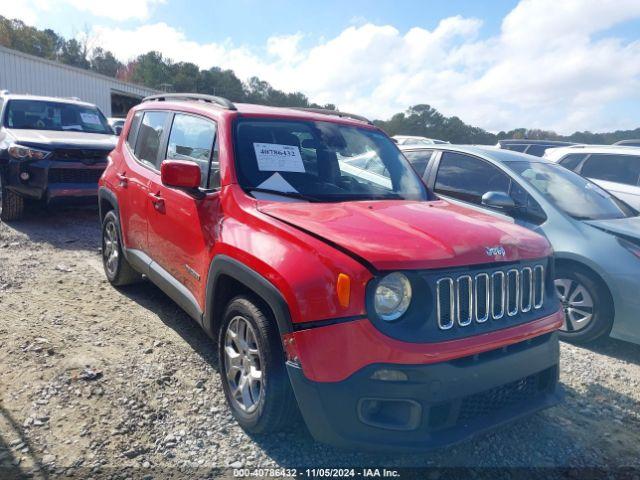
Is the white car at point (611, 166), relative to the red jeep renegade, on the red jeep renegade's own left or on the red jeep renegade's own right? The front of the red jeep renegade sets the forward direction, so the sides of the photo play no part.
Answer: on the red jeep renegade's own left

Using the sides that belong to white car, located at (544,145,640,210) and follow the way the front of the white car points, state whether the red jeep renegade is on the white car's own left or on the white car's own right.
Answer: on the white car's own right

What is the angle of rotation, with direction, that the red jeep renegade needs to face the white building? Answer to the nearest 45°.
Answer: approximately 180°

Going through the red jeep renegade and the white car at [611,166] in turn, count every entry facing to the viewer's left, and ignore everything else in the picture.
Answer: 0

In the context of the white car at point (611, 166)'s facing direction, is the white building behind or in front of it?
behind
